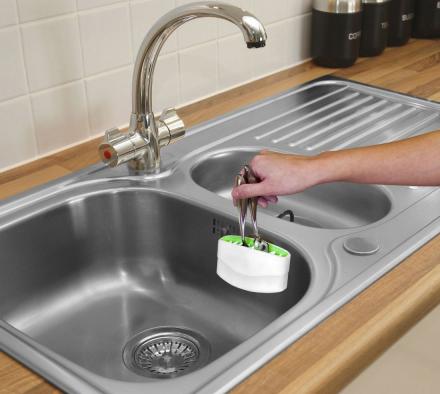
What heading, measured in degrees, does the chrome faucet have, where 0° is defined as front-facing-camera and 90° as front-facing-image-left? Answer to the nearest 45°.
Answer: approximately 315°

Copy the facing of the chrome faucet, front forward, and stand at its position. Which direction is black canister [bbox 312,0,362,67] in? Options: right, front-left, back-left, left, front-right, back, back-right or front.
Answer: left

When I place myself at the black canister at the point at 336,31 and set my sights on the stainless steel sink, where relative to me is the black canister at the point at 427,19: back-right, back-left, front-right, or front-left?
back-left

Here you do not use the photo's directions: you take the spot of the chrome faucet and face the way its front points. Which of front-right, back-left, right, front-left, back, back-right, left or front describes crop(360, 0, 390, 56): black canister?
left

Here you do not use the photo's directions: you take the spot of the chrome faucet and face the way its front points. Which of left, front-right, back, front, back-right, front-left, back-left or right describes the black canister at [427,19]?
left

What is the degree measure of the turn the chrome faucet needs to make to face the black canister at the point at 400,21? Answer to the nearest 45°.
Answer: approximately 90° to its left
